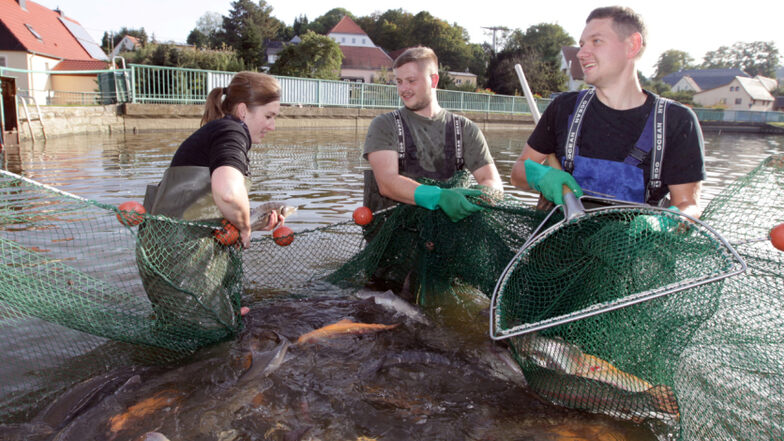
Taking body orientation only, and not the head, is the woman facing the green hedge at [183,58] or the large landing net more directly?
the large landing net

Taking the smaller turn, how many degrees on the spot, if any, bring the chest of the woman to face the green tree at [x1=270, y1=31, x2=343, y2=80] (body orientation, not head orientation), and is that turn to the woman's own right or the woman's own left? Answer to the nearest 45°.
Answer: approximately 90° to the woman's own left

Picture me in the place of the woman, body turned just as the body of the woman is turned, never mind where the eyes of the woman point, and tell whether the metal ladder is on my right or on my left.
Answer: on my left

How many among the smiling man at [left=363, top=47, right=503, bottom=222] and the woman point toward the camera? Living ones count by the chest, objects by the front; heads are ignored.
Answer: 1

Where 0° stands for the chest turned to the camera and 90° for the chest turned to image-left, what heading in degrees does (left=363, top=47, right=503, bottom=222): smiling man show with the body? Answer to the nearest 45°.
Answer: approximately 0°

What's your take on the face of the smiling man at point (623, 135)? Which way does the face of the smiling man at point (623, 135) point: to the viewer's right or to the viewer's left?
to the viewer's left

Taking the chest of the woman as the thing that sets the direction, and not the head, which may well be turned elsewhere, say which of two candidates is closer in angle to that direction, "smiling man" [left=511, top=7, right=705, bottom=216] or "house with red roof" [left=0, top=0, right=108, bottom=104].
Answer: the smiling man

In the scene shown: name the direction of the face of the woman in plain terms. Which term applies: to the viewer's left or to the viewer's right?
to the viewer's right

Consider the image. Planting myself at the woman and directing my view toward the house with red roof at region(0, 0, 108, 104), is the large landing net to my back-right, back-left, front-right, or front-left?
back-right

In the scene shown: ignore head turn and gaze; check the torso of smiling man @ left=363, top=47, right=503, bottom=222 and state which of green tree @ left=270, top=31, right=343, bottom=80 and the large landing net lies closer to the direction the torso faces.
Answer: the large landing net

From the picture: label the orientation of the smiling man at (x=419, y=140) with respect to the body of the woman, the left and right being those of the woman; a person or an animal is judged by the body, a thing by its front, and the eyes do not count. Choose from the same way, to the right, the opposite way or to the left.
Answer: to the right

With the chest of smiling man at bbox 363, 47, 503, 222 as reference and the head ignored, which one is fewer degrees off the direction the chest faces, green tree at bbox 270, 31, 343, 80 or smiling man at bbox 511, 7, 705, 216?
the smiling man

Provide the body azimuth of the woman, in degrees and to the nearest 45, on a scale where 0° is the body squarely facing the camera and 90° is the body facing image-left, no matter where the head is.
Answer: approximately 270°
